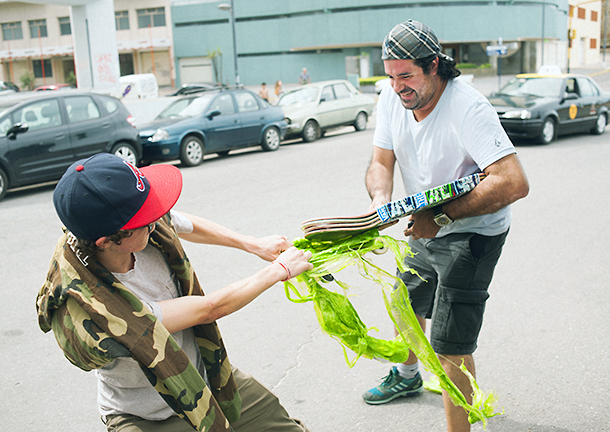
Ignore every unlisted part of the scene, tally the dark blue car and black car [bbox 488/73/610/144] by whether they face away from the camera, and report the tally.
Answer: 0

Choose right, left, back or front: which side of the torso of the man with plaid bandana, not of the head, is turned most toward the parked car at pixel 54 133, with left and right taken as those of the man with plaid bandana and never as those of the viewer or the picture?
right

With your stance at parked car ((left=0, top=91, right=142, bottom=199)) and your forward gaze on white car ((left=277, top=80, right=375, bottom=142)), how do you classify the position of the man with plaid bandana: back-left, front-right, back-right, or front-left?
back-right

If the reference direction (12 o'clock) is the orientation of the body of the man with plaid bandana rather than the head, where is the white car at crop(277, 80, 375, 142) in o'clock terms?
The white car is roughly at 4 o'clock from the man with plaid bandana.

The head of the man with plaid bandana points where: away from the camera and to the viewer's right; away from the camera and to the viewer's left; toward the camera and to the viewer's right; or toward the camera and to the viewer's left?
toward the camera and to the viewer's left
